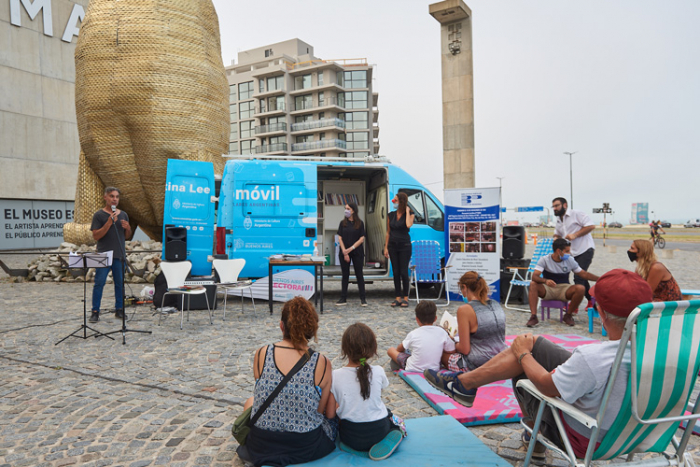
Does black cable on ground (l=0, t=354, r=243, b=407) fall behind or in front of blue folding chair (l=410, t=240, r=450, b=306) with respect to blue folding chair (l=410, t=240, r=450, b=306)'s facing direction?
in front

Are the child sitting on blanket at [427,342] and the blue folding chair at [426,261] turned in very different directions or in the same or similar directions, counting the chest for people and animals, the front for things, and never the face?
very different directions

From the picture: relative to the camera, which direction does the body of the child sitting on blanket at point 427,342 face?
away from the camera

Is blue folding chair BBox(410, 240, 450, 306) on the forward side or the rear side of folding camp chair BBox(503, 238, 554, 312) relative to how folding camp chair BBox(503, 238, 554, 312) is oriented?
on the forward side

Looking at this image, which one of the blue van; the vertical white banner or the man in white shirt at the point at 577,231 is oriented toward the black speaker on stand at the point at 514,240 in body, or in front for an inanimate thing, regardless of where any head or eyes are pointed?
the blue van

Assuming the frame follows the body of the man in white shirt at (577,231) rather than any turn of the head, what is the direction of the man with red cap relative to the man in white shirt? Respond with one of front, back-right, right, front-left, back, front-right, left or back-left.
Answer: front-left

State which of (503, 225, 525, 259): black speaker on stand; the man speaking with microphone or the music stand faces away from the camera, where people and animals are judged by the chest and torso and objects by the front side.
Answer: the music stand

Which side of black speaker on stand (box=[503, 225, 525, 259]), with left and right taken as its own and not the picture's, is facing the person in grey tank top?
front

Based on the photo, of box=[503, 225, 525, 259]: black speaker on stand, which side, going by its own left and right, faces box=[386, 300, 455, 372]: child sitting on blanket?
front

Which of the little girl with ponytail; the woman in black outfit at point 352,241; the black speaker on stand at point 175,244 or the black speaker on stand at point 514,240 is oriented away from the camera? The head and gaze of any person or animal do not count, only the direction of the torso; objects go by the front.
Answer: the little girl with ponytail

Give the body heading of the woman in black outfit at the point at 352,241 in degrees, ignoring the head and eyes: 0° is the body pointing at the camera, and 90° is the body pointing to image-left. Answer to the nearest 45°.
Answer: approximately 0°

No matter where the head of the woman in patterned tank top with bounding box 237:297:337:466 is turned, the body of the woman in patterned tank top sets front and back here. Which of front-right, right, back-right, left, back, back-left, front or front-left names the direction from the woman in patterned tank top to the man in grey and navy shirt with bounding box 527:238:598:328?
front-right

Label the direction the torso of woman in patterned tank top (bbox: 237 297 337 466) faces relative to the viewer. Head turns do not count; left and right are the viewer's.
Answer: facing away from the viewer

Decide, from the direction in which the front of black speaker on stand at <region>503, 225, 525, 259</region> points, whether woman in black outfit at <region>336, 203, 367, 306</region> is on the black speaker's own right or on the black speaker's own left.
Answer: on the black speaker's own right

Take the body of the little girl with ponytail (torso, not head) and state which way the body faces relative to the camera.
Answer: away from the camera

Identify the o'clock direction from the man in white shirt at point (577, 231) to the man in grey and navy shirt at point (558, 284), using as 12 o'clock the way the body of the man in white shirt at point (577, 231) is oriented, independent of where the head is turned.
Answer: the man in grey and navy shirt at point (558, 284) is roughly at 11 o'clock from the man in white shirt at point (577, 231).

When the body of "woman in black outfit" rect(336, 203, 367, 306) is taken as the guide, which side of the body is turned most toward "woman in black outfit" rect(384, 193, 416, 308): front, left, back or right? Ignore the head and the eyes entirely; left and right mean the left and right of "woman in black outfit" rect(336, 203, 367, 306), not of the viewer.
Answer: left

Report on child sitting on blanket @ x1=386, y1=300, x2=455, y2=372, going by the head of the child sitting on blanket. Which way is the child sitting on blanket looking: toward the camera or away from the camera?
away from the camera

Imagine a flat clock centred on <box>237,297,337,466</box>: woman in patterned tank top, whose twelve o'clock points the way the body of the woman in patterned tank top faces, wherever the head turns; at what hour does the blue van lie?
The blue van is roughly at 12 o'clock from the woman in patterned tank top.
